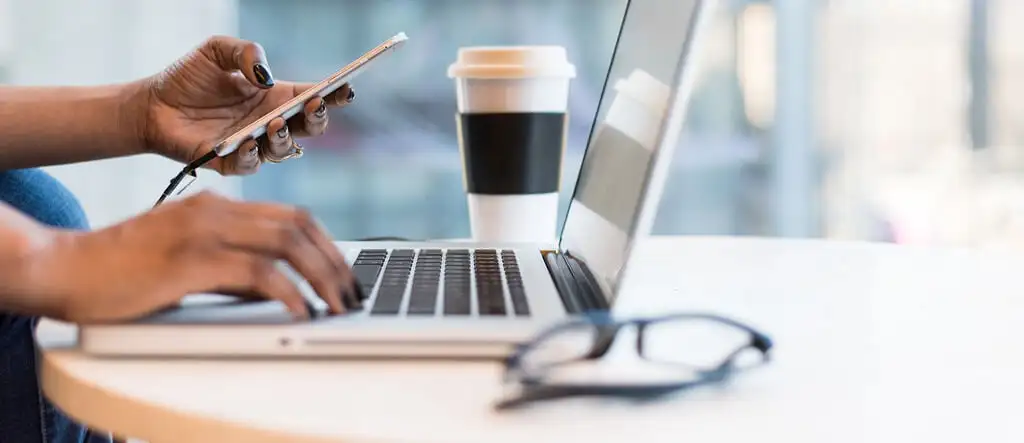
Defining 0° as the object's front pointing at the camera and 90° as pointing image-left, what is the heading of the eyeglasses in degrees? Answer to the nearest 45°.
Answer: approximately 180°

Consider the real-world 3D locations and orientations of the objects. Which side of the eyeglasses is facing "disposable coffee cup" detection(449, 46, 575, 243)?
front

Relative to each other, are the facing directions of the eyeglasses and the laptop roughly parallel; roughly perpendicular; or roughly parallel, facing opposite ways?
roughly perpendicular

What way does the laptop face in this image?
to the viewer's left

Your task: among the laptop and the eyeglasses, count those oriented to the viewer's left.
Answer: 1
